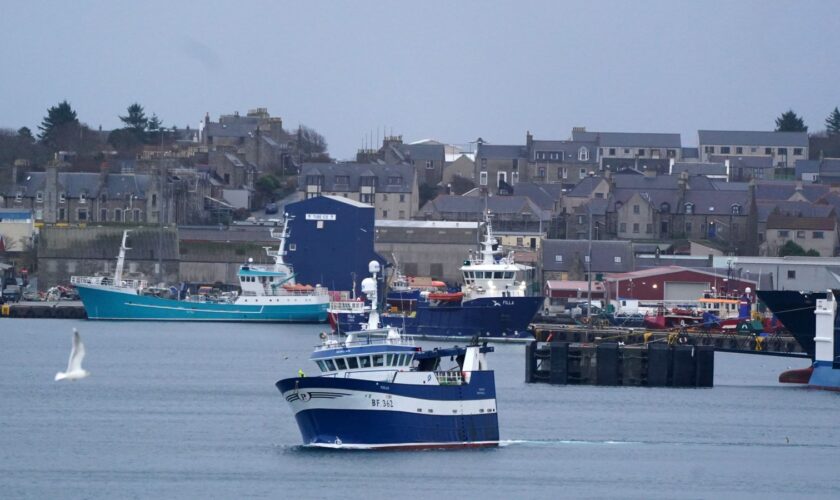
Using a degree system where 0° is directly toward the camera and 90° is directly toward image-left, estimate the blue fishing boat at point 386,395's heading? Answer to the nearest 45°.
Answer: approximately 45°
